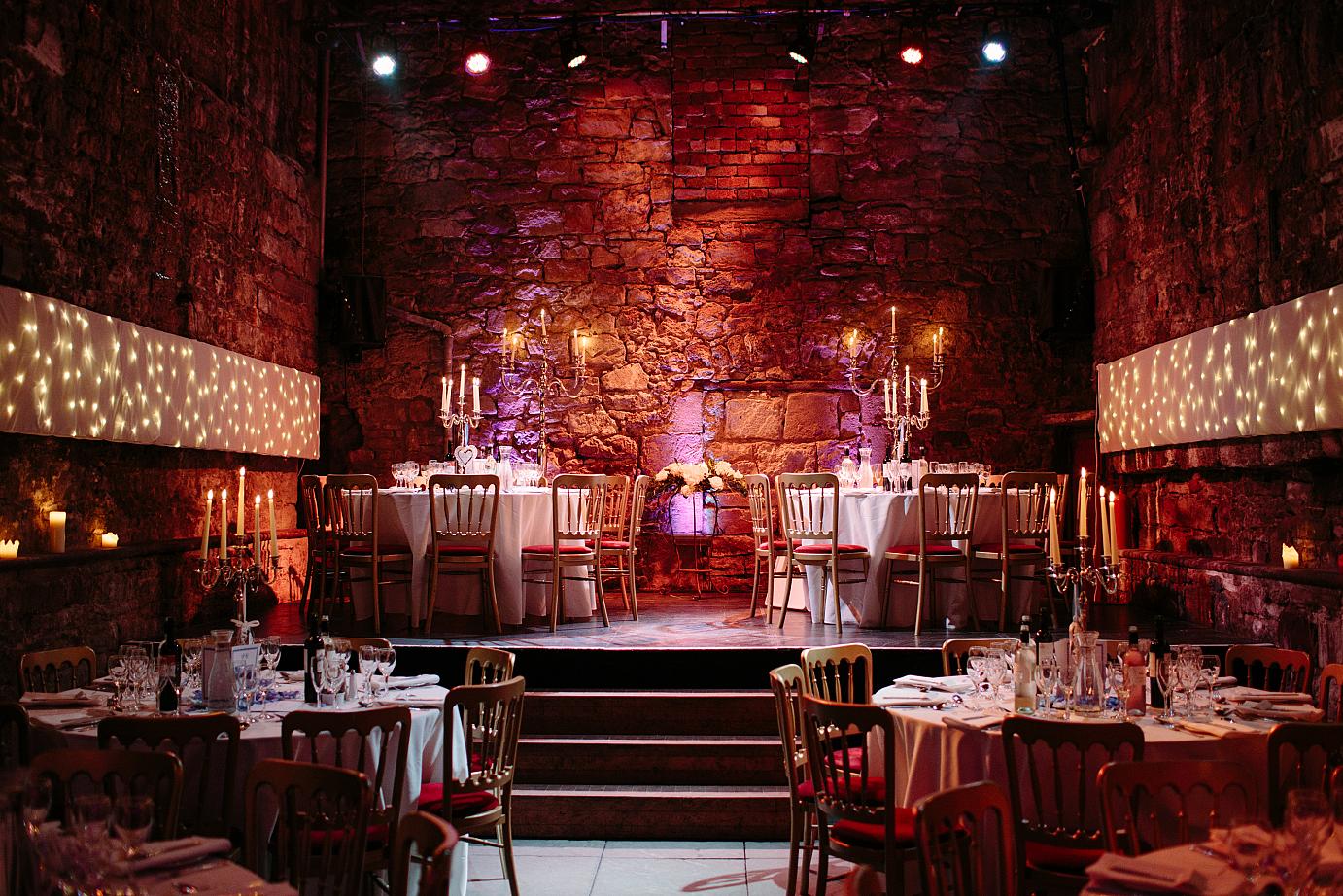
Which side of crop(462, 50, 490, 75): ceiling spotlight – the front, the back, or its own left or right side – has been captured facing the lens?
front

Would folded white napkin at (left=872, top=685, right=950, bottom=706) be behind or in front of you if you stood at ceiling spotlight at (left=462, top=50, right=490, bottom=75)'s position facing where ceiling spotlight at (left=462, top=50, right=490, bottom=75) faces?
in front

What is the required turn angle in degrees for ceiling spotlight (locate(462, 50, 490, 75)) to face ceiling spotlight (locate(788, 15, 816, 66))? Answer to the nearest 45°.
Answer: approximately 90° to its left

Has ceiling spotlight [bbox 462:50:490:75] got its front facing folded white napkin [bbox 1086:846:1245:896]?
yes

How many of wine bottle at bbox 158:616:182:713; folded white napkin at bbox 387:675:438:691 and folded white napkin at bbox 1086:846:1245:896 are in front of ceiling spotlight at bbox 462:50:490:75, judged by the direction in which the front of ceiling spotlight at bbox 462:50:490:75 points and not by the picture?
3

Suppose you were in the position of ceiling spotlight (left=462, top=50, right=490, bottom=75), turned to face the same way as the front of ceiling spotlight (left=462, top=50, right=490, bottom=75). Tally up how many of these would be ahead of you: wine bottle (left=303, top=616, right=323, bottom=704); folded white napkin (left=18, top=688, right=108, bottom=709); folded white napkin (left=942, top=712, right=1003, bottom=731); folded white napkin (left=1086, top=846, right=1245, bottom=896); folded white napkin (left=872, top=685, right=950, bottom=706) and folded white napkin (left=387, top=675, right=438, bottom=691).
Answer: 6

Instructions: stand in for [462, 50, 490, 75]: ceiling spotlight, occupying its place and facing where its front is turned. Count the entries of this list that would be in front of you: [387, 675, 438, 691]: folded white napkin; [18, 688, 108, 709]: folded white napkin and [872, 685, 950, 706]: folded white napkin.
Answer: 3

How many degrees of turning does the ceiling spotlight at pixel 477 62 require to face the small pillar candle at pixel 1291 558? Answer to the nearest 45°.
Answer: approximately 45° to its left

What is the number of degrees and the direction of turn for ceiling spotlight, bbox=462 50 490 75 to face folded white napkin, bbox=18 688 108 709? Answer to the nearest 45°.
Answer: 0° — it already faces it

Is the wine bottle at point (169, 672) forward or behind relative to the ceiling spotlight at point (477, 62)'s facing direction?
forward

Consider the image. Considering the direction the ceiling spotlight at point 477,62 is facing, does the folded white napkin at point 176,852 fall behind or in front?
in front

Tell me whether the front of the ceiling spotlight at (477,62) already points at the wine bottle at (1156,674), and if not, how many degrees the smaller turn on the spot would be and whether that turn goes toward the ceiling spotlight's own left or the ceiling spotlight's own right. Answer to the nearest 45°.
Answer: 0° — it already faces it

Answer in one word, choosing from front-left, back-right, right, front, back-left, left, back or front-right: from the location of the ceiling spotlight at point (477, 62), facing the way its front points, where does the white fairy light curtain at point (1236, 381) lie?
front-left

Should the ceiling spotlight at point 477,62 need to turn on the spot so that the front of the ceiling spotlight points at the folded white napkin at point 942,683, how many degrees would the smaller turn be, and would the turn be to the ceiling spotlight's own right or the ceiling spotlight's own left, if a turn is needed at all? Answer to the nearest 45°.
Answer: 0° — it already faces it

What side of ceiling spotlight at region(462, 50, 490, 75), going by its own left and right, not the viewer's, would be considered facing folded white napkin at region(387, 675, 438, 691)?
front
